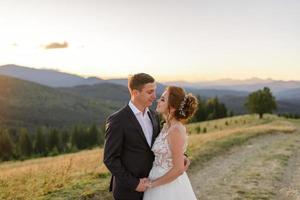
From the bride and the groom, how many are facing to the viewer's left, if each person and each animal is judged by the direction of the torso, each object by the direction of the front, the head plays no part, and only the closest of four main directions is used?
1

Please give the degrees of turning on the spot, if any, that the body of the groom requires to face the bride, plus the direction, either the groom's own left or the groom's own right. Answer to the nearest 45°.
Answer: approximately 45° to the groom's own left

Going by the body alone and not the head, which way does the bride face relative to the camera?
to the viewer's left

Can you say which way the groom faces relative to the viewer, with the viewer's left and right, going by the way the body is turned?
facing the viewer and to the right of the viewer

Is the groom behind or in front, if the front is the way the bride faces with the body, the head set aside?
in front

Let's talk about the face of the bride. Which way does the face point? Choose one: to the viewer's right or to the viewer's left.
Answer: to the viewer's left
